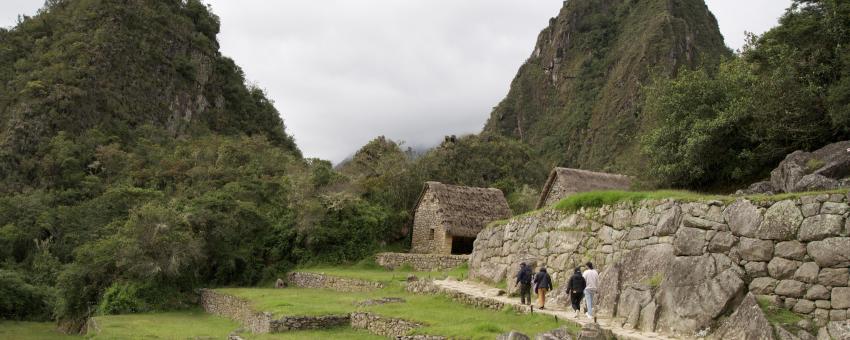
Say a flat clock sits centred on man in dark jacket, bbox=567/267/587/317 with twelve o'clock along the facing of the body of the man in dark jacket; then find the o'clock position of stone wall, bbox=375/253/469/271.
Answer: The stone wall is roughly at 11 o'clock from the man in dark jacket.

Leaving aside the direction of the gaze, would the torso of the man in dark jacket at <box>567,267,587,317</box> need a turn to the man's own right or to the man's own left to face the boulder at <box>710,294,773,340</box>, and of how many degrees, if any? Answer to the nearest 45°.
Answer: approximately 135° to the man's own right

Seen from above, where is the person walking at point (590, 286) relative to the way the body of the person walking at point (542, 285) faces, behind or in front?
behind

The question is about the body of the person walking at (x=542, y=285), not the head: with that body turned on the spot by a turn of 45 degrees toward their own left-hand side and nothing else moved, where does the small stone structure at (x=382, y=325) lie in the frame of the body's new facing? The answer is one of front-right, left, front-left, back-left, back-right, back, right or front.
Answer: front-left

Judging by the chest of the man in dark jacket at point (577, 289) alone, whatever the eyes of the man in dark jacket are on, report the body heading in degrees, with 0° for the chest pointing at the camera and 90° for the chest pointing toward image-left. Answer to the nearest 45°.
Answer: approximately 180°

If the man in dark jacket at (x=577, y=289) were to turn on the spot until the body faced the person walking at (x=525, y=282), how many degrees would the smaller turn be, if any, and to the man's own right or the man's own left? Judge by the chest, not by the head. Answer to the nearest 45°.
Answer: approximately 45° to the man's own left

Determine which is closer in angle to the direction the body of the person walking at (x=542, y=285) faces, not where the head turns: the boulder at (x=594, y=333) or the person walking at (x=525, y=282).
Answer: the person walking

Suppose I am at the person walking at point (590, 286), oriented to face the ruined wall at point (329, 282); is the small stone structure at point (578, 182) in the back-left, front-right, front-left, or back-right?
front-right

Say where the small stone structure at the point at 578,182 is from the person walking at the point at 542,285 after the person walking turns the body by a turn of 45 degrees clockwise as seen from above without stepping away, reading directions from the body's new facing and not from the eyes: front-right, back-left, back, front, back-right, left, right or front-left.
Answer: front-left

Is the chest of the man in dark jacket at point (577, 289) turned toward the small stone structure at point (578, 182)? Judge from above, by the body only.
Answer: yes

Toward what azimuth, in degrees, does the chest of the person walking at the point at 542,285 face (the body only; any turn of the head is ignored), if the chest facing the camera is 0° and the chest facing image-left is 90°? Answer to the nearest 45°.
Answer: approximately 180°

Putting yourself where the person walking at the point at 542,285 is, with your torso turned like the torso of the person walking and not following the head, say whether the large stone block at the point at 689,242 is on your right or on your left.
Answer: on your right

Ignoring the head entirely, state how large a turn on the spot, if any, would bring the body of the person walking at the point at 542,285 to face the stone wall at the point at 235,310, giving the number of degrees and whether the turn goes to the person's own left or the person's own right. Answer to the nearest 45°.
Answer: approximately 45° to the person's own left

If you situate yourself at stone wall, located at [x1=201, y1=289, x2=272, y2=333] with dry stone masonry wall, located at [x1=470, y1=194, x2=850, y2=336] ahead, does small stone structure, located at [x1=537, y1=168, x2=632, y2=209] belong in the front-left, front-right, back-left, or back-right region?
front-left
